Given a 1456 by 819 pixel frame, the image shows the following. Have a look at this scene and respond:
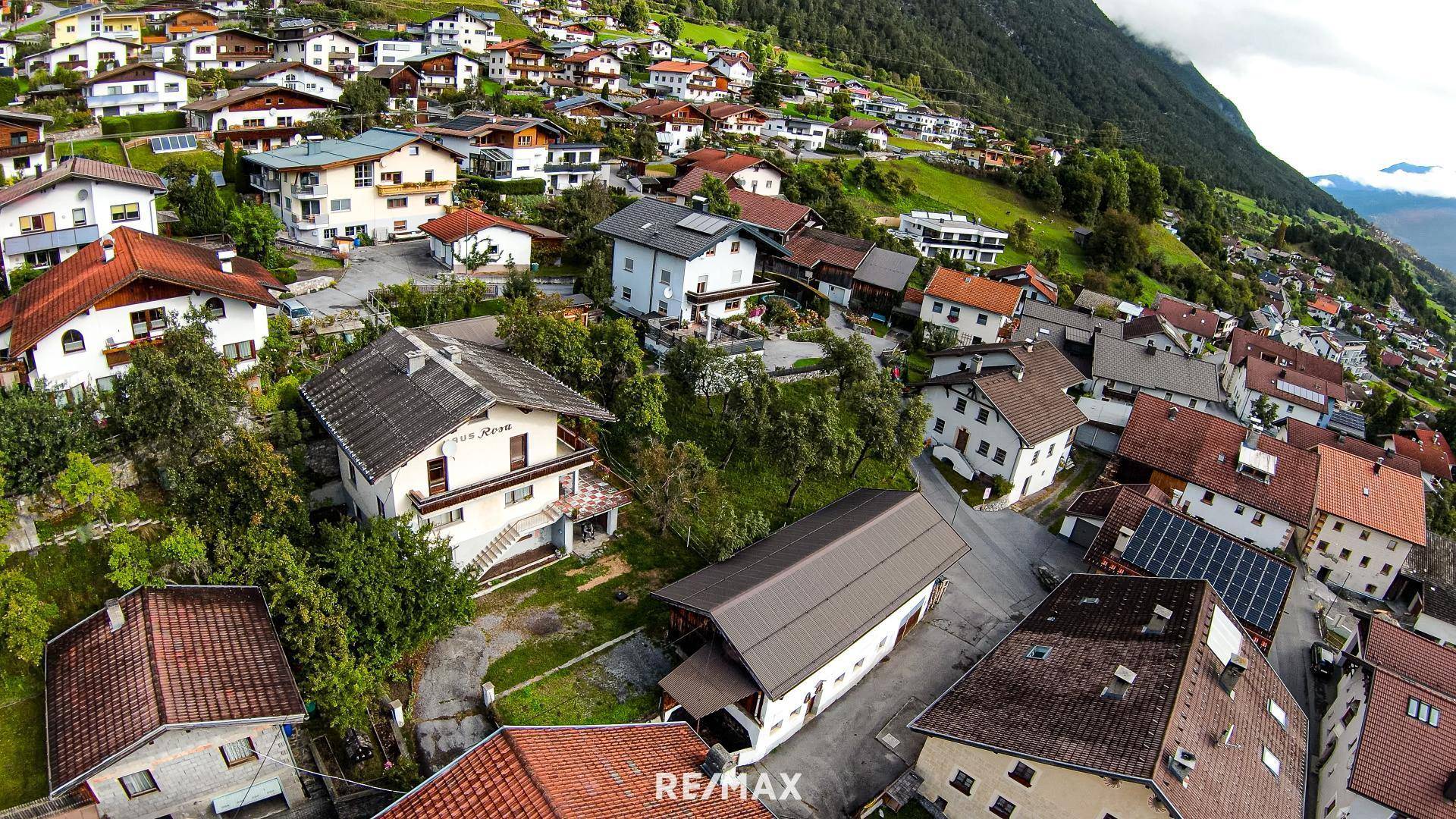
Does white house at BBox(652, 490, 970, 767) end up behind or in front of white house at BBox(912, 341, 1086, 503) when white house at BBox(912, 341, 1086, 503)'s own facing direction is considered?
in front

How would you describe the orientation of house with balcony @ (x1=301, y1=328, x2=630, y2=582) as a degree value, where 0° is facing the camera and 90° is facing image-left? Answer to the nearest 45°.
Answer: approximately 315°

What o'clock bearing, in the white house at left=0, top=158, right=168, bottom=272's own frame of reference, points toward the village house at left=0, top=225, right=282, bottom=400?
The village house is roughly at 12 o'clock from the white house.

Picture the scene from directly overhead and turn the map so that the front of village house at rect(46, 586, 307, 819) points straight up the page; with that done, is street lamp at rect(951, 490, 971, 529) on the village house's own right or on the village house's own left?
on the village house's own left

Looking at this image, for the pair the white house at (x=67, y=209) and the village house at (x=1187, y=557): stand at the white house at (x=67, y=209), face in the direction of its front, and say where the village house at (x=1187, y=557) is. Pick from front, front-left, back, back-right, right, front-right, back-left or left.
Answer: front-left

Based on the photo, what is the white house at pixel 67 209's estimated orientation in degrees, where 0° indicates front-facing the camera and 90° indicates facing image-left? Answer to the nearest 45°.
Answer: approximately 0°

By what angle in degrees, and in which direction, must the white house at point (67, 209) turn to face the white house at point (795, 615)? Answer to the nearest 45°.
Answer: approximately 45° to its left

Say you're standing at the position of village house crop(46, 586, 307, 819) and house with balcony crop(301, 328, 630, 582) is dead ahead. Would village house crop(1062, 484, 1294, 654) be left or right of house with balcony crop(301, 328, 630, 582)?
right

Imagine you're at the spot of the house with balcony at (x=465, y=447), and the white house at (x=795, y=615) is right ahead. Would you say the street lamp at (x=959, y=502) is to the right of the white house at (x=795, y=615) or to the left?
left

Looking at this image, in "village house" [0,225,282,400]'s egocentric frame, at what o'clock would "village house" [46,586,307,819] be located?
"village house" [46,586,307,819] is roughly at 12 o'clock from "village house" [0,225,282,400].

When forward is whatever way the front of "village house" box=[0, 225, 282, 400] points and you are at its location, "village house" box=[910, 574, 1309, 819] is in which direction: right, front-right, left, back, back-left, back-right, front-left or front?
front-left

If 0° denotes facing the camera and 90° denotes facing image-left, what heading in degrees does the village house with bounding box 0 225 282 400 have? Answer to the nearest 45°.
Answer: approximately 0°
